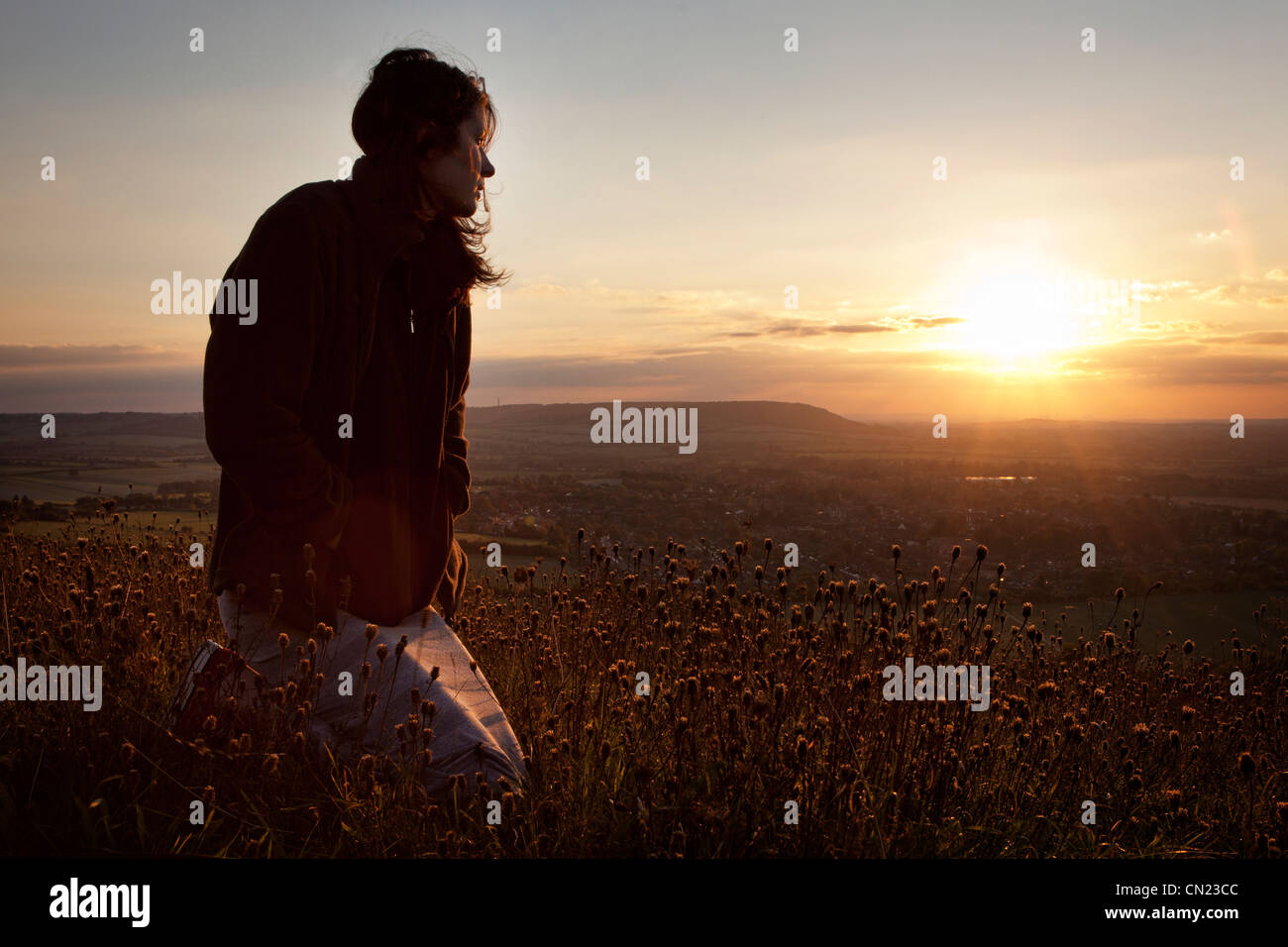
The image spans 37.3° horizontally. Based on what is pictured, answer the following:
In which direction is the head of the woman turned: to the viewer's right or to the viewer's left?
to the viewer's right

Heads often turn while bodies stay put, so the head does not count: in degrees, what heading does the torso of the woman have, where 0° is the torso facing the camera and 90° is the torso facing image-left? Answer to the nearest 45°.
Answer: approximately 315°
